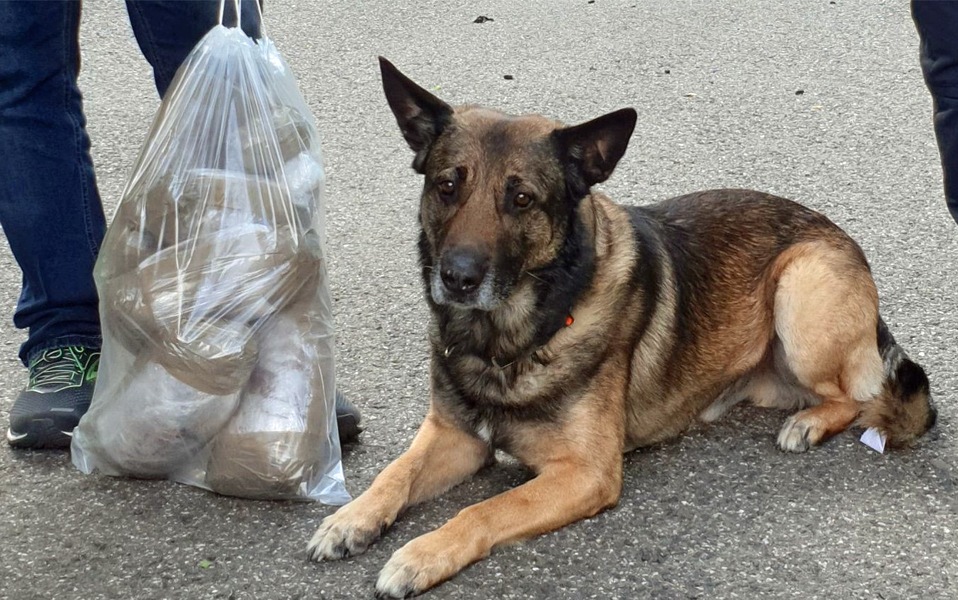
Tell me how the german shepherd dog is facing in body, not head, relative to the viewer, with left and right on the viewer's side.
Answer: facing the viewer and to the left of the viewer
